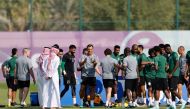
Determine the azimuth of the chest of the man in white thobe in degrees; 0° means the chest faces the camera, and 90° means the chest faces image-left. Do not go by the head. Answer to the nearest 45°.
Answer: approximately 225°

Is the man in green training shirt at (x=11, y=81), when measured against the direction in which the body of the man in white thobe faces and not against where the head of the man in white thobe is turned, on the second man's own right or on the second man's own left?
on the second man's own left

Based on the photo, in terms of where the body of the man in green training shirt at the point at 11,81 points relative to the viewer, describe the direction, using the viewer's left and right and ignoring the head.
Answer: facing away from the viewer and to the right of the viewer

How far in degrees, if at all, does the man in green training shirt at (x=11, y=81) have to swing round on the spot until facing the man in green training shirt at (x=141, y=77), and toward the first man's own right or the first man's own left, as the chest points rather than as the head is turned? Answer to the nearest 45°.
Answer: approximately 45° to the first man's own right

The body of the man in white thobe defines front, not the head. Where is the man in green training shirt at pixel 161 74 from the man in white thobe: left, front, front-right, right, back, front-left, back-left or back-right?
front-right
